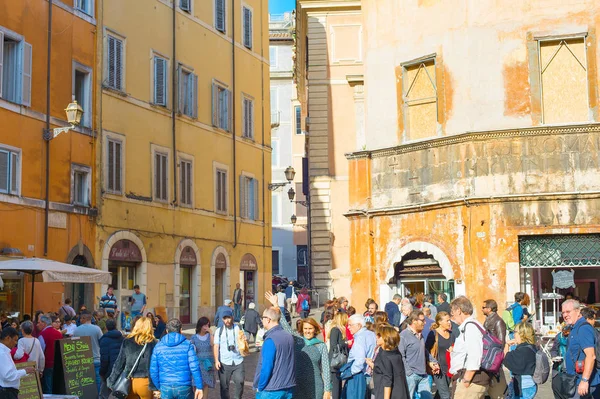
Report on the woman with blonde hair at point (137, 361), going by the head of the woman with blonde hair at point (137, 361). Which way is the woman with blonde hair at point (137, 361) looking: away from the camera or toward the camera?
away from the camera

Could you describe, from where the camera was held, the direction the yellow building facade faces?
facing the viewer and to the right of the viewer

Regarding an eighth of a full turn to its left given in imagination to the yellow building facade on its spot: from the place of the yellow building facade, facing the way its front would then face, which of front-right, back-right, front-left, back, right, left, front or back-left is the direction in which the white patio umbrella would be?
right

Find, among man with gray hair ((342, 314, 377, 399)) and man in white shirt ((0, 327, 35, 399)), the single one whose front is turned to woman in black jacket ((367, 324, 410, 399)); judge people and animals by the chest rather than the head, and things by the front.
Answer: the man in white shirt

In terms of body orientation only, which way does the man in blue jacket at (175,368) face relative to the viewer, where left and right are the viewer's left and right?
facing away from the viewer

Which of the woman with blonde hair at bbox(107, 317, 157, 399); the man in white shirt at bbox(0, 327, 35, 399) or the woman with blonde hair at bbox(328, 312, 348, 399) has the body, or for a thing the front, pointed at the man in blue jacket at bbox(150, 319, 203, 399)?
the man in white shirt

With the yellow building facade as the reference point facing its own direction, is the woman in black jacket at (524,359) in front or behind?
in front

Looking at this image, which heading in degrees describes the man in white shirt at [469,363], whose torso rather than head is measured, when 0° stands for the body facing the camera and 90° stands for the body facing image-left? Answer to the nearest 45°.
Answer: approximately 90°

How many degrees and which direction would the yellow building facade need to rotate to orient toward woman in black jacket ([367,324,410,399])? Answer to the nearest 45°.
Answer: approximately 45° to its right

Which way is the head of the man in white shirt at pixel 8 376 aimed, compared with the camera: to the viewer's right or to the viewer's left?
to the viewer's right

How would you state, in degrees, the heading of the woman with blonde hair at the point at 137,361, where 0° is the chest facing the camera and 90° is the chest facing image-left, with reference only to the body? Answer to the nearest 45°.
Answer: approximately 225°
